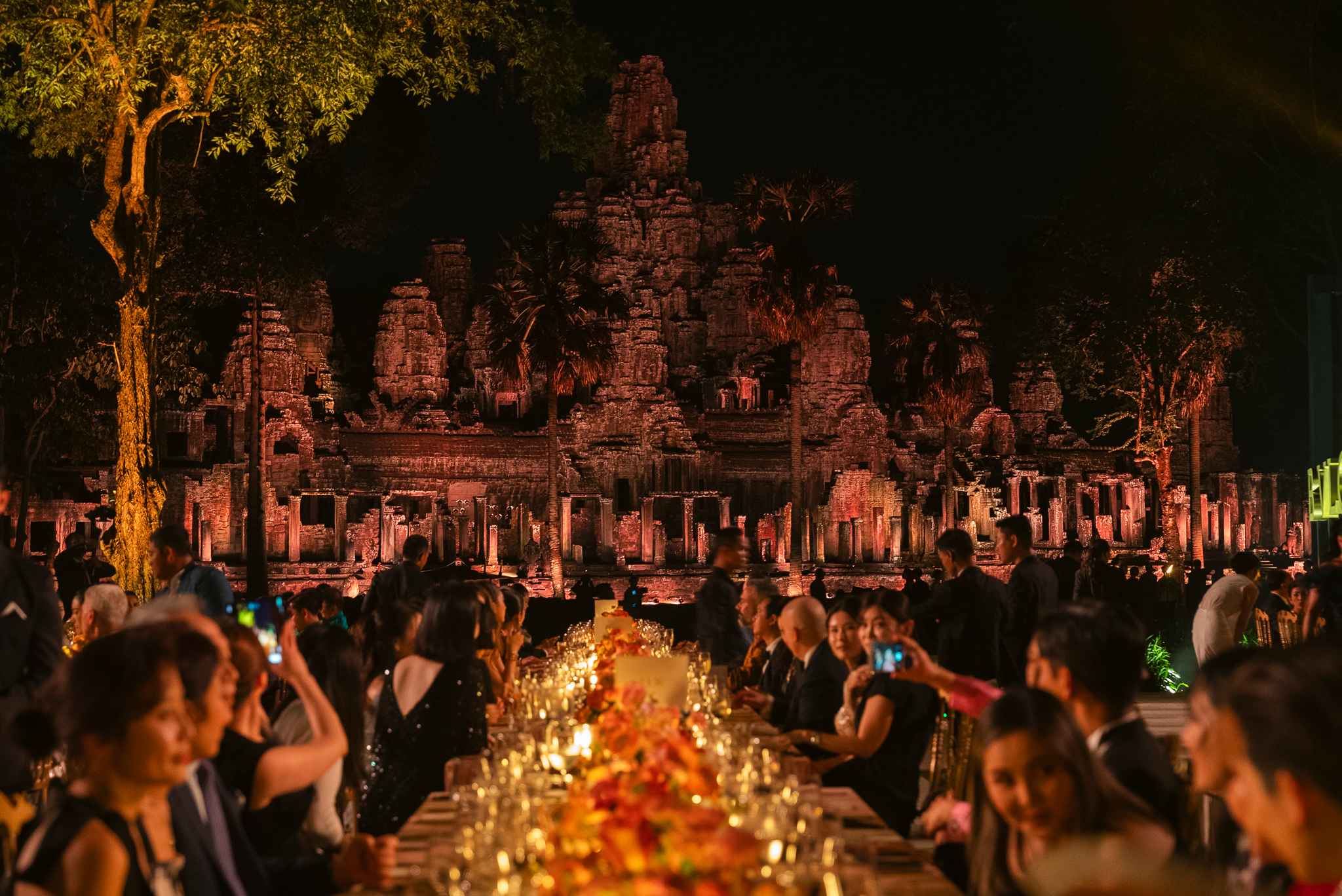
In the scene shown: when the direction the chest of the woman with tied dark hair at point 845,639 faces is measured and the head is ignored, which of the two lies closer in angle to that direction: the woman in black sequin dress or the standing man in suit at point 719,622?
the woman in black sequin dress

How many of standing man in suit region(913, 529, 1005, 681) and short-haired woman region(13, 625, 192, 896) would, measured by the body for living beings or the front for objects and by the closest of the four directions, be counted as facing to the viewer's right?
1

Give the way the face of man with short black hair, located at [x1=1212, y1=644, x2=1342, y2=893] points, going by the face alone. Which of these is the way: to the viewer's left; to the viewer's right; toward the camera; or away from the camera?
to the viewer's left

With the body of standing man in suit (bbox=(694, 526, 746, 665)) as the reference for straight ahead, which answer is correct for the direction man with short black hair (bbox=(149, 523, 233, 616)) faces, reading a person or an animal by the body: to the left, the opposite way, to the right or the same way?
the opposite way

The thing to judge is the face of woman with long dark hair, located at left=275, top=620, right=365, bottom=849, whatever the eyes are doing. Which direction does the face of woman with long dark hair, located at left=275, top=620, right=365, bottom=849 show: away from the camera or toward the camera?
away from the camera
